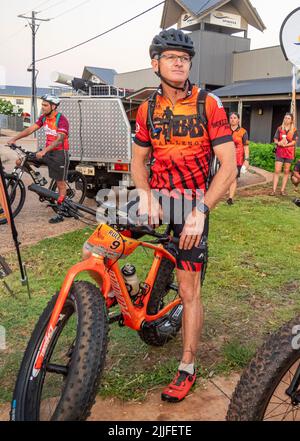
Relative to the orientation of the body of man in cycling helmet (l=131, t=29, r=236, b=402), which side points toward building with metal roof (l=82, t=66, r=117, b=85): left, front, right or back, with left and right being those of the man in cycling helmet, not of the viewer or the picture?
back

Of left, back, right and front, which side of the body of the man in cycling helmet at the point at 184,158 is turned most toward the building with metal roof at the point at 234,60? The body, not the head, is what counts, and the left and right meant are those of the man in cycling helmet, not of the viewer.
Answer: back

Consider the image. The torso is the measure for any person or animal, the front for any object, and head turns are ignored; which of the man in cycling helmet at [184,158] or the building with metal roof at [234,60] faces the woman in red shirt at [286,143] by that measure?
the building with metal roof

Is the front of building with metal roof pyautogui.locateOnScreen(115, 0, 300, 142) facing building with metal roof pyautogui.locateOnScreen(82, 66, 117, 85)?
no

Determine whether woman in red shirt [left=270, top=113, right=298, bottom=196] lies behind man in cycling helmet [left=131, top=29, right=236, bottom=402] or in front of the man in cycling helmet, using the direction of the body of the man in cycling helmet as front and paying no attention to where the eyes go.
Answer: behind

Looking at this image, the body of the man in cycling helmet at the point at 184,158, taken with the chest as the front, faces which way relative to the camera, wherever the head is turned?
toward the camera

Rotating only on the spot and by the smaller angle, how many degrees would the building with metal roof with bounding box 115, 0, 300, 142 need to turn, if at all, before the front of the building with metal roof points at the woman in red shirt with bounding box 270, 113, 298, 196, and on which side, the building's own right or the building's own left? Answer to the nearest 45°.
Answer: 0° — it already faces them

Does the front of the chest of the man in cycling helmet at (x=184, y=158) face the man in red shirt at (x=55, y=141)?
no

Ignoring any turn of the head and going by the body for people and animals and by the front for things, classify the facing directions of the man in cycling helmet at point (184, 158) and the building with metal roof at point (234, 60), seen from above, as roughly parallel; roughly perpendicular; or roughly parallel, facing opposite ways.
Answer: roughly parallel

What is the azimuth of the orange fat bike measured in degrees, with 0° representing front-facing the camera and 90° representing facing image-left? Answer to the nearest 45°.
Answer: approximately 45°

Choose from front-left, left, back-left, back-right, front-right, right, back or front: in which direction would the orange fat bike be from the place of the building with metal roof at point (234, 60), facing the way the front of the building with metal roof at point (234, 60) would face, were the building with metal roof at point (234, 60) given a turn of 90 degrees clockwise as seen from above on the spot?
left

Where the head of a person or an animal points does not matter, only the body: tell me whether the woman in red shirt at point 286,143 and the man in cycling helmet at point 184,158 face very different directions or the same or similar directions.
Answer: same or similar directions

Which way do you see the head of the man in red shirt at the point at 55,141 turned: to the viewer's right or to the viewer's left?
to the viewer's left

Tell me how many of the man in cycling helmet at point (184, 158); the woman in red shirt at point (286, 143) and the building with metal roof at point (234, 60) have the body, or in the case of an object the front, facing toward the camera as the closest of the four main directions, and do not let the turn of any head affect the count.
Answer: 3

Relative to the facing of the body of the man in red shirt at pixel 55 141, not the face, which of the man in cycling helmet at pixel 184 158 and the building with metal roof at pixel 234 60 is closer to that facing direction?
the man in cycling helmet

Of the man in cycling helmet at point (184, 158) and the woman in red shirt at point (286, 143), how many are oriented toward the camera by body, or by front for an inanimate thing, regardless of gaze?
2

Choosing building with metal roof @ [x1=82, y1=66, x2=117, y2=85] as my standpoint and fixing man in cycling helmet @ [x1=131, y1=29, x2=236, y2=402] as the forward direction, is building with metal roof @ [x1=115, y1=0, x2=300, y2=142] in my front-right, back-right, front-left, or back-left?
front-left

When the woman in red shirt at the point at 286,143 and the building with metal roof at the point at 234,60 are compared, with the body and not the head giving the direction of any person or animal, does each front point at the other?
no
